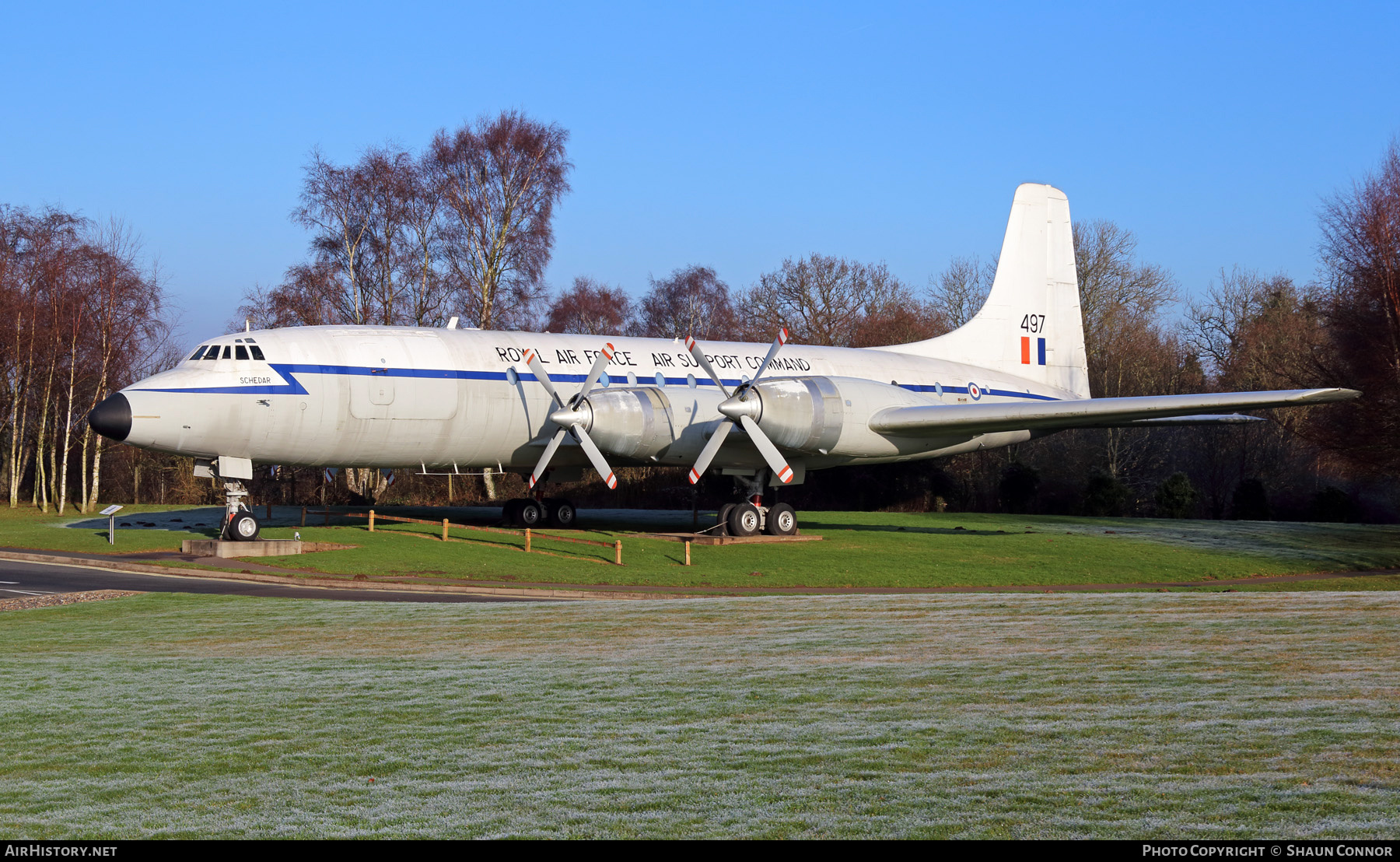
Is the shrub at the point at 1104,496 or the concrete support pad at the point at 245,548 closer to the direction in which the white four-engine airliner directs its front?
the concrete support pad

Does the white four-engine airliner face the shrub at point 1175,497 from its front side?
no

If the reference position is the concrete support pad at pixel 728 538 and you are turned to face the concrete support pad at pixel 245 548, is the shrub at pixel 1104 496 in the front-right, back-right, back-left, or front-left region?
back-right

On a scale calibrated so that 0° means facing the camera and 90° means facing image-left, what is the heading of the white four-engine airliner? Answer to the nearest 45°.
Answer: approximately 45°

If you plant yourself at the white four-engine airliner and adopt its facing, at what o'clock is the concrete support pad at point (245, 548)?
The concrete support pad is roughly at 1 o'clock from the white four-engine airliner.

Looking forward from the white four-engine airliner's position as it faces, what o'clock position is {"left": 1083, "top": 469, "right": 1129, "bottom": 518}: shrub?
The shrub is roughly at 6 o'clock from the white four-engine airliner.
